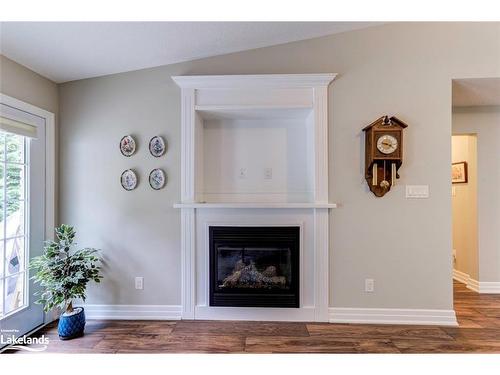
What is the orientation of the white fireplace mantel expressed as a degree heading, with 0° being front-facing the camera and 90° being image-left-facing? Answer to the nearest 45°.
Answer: approximately 0°

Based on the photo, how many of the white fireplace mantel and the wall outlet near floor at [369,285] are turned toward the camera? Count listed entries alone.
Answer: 2

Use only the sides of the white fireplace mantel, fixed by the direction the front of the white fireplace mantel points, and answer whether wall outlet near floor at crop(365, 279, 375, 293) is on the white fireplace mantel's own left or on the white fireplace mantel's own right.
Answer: on the white fireplace mantel's own left

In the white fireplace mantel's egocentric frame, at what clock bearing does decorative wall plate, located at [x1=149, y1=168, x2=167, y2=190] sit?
The decorative wall plate is roughly at 3 o'clock from the white fireplace mantel.

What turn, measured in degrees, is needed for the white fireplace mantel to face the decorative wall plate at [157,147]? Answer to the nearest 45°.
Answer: approximately 90° to its right

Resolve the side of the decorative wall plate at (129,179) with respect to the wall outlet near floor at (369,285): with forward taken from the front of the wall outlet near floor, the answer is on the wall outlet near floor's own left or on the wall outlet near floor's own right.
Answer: on the wall outlet near floor's own right

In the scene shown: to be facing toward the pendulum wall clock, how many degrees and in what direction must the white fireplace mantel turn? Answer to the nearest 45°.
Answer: approximately 90° to its left

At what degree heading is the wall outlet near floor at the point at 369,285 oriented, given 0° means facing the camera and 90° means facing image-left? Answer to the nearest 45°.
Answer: approximately 0°
